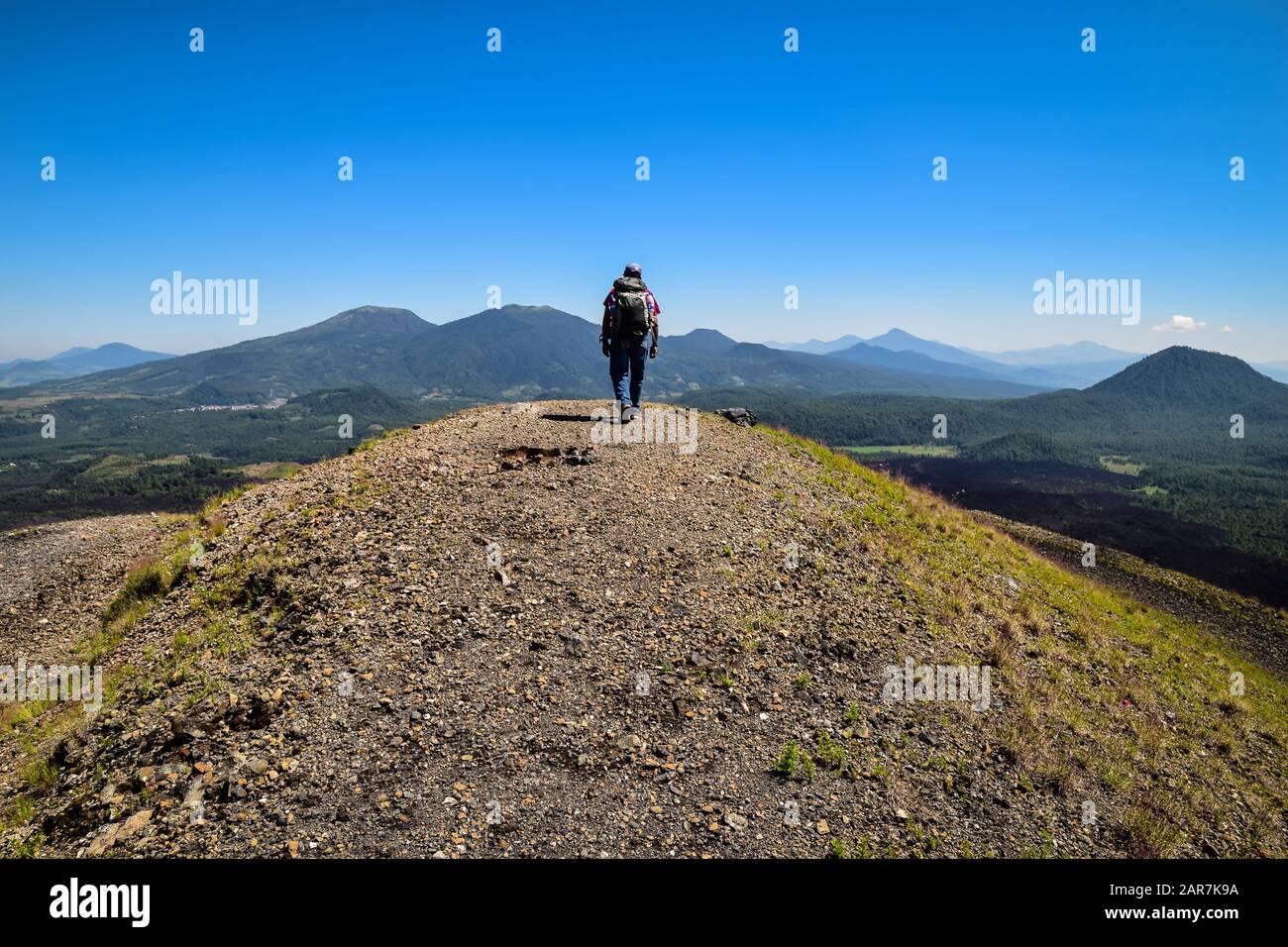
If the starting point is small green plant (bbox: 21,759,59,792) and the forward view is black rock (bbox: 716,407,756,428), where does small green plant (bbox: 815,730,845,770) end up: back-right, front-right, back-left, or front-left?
front-right

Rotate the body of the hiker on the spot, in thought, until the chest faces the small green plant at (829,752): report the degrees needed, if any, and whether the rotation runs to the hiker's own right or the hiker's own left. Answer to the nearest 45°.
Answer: approximately 180°

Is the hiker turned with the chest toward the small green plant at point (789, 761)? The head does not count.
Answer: no

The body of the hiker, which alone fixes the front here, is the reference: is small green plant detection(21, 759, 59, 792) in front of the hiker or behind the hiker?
behind

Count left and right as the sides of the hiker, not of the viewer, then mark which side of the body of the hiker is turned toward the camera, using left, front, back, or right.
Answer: back
